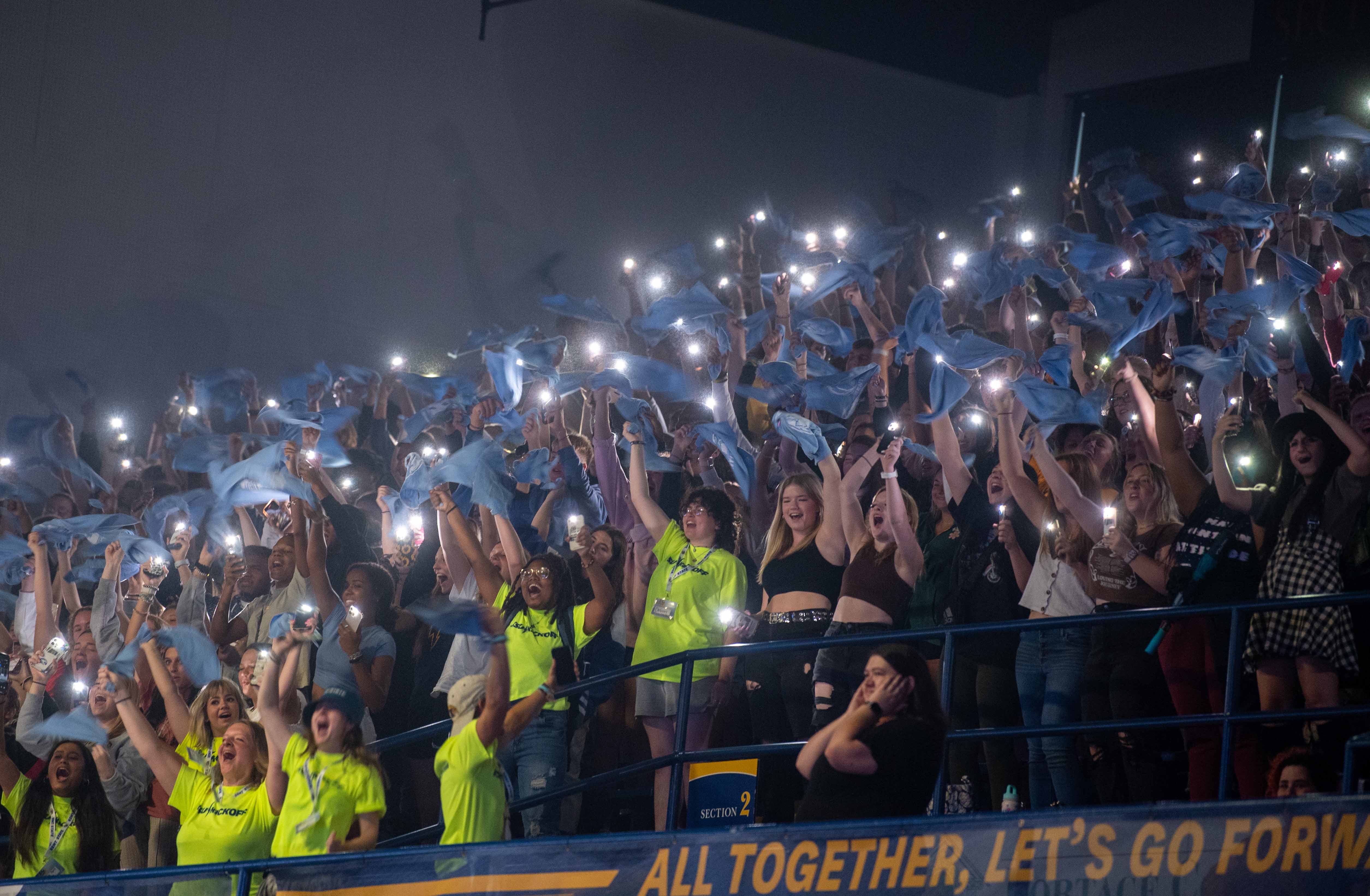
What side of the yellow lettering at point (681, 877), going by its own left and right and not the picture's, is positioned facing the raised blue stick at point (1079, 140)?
back

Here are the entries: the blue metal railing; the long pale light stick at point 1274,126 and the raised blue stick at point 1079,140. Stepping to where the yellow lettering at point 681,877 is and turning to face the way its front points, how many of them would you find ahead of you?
0

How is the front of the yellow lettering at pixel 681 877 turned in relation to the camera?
facing the viewer

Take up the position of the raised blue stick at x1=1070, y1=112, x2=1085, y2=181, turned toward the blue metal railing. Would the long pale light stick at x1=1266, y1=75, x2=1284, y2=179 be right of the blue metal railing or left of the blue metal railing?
left

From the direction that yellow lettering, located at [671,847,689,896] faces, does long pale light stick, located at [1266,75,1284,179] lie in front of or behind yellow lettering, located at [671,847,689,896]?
behind
